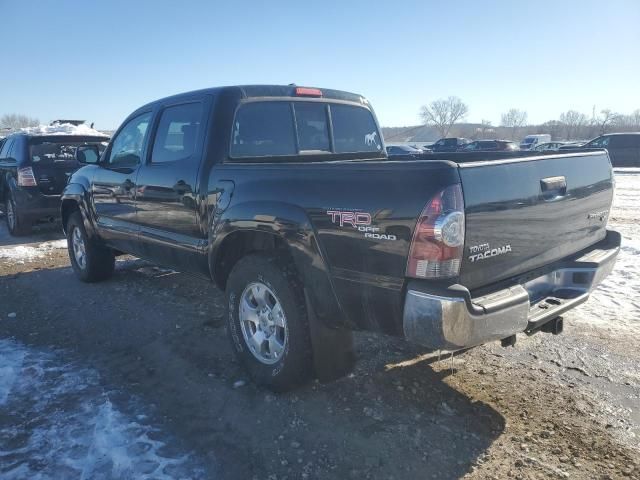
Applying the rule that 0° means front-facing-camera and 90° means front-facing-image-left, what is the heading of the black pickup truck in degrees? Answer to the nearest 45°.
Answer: approximately 135°

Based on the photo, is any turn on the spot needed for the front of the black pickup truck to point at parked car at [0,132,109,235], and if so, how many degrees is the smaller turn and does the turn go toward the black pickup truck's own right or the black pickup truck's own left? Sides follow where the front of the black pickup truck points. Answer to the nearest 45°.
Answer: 0° — it already faces it

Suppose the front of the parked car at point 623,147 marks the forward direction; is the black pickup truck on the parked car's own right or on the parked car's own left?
on the parked car's own left

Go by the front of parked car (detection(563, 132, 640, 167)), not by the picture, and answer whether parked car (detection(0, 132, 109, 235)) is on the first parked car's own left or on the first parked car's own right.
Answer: on the first parked car's own left

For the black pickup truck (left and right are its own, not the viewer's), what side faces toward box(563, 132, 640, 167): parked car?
right

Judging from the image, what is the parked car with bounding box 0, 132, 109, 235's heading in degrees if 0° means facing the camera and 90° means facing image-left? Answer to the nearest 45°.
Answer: approximately 135°

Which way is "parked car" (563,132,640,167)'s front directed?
to the viewer's left
